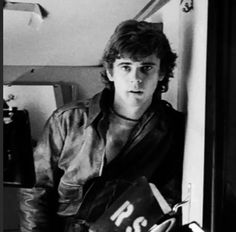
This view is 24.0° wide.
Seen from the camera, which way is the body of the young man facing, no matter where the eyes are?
toward the camera
